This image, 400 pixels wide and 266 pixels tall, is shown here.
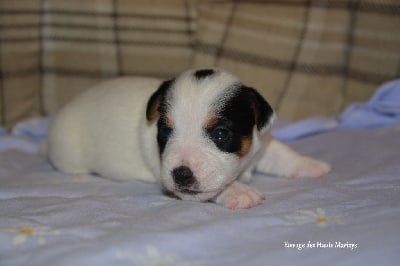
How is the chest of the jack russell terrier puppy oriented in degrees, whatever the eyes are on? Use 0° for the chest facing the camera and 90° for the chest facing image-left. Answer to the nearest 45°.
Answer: approximately 315°

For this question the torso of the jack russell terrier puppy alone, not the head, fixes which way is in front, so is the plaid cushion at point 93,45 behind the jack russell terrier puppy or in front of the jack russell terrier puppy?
behind

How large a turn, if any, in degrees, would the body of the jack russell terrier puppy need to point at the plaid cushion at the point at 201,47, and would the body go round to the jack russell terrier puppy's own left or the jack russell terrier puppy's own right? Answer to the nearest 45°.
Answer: approximately 135° to the jack russell terrier puppy's own left
